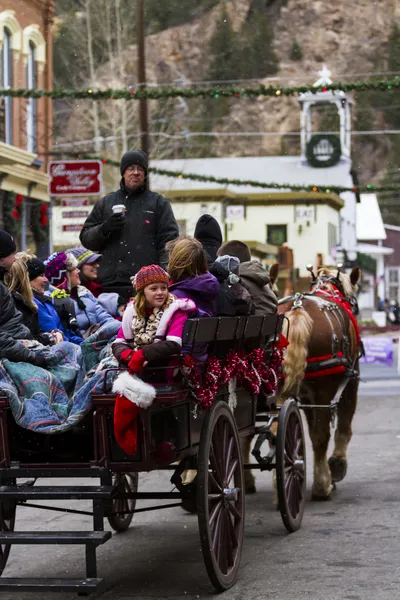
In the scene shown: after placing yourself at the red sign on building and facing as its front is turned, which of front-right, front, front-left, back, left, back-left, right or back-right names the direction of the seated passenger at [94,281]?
front

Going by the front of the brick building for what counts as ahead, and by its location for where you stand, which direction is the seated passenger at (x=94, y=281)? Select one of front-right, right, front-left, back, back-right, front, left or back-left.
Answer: front-right

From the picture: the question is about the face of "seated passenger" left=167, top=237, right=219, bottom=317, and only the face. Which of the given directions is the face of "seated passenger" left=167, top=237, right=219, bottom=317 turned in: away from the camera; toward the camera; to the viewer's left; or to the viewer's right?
away from the camera

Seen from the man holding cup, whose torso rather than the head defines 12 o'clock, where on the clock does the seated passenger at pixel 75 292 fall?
The seated passenger is roughly at 1 o'clock from the man holding cup.

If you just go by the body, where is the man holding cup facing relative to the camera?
toward the camera

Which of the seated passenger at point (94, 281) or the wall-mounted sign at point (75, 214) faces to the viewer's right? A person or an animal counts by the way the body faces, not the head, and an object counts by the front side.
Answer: the seated passenger

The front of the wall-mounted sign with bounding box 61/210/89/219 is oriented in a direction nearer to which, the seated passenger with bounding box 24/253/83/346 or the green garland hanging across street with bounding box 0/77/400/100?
the seated passenger

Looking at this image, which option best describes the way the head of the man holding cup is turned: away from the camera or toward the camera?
toward the camera

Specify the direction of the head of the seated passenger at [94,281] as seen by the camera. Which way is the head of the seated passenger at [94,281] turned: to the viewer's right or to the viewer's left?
to the viewer's right

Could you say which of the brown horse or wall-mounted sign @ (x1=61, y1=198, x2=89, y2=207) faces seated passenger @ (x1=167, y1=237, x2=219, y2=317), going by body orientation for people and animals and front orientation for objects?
the wall-mounted sign

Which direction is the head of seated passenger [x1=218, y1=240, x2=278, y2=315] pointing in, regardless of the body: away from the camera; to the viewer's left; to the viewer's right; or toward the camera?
away from the camera
